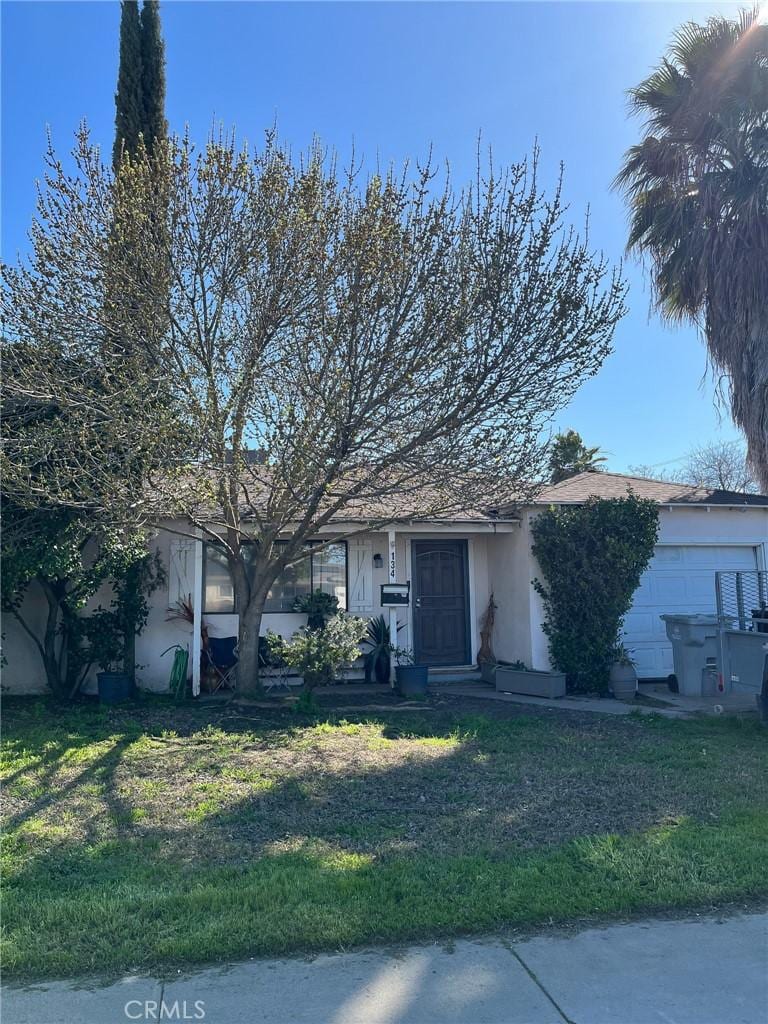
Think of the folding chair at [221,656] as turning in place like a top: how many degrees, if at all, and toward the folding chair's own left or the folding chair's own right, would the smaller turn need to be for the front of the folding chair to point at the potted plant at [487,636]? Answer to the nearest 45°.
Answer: approximately 90° to the folding chair's own left

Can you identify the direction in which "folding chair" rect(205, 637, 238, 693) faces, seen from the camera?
facing the viewer

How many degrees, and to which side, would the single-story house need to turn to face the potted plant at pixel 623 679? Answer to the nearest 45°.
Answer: approximately 45° to its left

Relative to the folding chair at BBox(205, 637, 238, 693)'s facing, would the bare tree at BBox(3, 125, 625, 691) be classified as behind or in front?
in front

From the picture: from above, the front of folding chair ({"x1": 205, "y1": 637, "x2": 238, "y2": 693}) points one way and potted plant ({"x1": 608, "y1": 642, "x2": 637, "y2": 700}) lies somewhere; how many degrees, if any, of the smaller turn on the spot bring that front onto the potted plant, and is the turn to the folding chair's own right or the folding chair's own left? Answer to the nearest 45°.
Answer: approximately 90° to the folding chair's own left

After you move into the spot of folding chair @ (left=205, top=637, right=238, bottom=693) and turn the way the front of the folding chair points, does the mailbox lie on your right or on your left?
on your left
